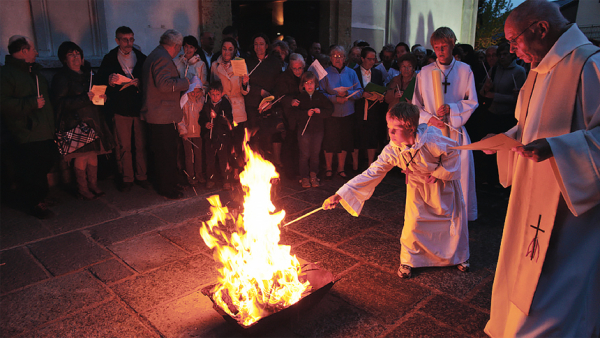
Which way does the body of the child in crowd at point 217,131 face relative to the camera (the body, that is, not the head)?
toward the camera

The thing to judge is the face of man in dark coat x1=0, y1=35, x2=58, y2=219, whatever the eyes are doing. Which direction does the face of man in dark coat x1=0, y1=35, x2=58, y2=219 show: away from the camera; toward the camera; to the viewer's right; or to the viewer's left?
to the viewer's right

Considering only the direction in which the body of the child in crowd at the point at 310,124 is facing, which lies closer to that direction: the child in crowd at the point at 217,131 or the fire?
the fire

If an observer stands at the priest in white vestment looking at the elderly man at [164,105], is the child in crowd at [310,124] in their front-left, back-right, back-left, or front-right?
front-right

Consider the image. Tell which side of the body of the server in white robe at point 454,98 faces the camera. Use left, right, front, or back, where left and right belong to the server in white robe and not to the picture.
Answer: front

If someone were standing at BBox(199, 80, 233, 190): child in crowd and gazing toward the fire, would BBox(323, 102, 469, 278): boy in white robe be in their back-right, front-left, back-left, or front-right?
front-left

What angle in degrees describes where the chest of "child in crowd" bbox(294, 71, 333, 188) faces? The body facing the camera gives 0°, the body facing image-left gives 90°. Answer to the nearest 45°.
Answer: approximately 0°

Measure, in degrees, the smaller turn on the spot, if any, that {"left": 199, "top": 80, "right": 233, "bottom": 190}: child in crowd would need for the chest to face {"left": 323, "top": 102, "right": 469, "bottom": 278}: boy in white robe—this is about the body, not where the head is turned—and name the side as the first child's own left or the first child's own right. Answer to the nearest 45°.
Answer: approximately 45° to the first child's own left

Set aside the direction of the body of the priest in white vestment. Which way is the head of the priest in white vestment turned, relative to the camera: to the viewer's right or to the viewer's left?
to the viewer's left
